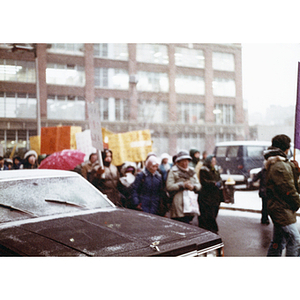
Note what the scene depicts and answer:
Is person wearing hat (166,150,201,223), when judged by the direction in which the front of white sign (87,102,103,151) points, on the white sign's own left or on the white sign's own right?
on the white sign's own left

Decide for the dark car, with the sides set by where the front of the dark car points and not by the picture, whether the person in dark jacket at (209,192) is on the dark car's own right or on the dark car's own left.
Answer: on the dark car's own left

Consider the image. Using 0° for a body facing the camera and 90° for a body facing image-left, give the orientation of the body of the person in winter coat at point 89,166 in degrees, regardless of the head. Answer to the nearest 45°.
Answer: approximately 315°

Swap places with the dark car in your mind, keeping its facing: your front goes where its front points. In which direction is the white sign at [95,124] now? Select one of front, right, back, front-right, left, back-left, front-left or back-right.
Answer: back-left

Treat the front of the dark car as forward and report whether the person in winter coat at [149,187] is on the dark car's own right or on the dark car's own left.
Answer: on the dark car's own left

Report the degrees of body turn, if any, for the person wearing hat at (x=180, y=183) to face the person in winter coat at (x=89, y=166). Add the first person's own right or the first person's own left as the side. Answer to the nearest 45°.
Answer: approximately 135° to the first person's own right

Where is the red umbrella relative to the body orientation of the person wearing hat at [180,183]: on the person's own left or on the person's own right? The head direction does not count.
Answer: on the person's own right

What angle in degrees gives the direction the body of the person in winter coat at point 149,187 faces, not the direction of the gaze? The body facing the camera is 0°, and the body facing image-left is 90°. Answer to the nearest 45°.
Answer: approximately 315°

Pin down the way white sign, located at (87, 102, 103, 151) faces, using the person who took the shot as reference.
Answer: facing the viewer

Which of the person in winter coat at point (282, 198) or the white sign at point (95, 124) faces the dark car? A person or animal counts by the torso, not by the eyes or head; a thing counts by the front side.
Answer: the white sign

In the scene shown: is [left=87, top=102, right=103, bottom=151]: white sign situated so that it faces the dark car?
yes
